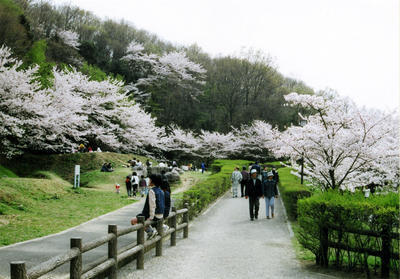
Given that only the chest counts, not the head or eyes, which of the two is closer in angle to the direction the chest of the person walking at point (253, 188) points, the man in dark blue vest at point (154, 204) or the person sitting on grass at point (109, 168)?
the man in dark blue vest

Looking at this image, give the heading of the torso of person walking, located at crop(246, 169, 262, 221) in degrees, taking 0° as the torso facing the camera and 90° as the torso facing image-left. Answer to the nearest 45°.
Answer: approximately 0°

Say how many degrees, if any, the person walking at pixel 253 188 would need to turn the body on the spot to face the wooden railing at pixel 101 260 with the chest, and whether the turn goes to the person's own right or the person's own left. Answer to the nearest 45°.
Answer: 0° — they already face it

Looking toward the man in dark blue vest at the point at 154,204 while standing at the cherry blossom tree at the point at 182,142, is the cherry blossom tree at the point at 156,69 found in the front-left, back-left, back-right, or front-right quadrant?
back-right

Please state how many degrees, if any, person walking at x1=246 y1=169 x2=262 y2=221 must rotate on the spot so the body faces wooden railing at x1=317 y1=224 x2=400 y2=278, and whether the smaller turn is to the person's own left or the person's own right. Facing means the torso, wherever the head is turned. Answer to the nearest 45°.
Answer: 0° — they already face it

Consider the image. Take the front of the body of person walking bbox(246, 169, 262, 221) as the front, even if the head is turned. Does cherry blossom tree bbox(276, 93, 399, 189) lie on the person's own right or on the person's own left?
on the person's own left

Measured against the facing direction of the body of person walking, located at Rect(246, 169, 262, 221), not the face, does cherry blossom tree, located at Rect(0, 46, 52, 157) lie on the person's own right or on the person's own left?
on the person's own right

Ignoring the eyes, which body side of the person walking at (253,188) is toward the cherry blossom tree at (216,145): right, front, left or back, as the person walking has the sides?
back

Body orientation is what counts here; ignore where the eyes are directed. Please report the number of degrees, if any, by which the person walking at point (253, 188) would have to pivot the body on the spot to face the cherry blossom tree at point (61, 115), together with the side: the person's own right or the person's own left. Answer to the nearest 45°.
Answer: approximately 135° to the person's own right

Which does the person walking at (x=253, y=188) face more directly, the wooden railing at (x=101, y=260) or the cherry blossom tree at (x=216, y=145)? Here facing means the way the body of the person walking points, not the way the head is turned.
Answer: the wooden railing

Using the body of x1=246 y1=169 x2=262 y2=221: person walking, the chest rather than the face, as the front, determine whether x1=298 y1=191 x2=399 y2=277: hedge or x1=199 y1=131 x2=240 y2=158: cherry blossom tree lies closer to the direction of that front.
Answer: the hedge
